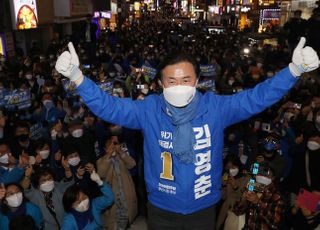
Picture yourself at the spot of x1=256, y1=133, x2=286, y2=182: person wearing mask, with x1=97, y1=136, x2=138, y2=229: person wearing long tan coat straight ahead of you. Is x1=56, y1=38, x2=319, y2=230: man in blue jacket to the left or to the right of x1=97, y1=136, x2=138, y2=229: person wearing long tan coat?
left

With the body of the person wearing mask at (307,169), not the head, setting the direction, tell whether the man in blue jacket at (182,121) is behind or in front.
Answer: in front

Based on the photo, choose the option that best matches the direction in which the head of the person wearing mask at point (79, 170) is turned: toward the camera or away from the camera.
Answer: toward the camera

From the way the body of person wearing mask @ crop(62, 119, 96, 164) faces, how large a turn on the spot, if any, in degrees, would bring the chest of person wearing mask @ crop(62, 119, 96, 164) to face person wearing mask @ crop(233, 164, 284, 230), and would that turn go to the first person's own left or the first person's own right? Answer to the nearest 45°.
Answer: approximately 45° to the first person's own left

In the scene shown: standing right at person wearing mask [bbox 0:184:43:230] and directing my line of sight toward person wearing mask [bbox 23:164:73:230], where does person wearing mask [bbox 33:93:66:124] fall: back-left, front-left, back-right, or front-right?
front-left

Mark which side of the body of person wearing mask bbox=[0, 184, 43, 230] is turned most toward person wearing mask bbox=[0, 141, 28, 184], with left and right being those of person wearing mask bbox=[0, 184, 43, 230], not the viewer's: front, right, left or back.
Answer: back

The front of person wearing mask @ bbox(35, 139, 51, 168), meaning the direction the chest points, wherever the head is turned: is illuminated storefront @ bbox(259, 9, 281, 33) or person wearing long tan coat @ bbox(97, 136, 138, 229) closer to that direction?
the person wearing long tan coat

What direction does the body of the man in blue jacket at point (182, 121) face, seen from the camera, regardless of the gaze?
toward the camera

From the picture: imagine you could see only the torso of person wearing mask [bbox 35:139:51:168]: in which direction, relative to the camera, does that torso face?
toward the camera

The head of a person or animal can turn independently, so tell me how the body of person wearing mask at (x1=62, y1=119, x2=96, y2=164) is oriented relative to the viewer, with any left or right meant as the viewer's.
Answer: facing the viewer

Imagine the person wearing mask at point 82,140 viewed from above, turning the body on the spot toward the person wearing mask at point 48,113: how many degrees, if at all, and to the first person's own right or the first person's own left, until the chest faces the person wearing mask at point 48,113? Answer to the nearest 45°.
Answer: approximately 180°

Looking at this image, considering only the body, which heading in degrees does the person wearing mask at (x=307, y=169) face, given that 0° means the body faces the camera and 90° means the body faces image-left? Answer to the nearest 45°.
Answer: approximately 0°

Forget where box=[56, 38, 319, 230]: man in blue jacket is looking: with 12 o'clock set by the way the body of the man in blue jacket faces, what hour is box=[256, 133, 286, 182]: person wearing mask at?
The person wearing mask is roughly at 7 o'clock from the man in blue jacket.
